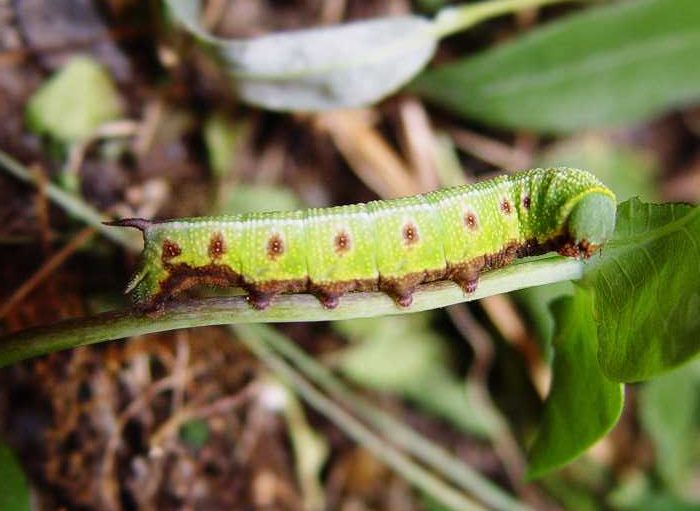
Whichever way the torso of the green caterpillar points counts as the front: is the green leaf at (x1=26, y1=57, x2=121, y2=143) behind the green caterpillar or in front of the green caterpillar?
behind

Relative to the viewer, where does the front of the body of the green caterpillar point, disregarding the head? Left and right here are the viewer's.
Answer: facing to the right of the viewer

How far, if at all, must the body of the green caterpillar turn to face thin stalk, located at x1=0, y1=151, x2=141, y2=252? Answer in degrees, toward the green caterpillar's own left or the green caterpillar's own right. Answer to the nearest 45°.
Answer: approximately 135° to the green caterpillar's own left

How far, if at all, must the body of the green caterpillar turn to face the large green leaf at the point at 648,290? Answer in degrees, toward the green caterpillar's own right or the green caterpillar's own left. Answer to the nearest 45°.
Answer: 0° — it already faces it

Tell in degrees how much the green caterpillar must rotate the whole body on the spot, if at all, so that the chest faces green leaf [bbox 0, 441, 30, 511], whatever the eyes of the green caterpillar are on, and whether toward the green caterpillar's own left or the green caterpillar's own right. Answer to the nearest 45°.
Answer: approximately 180°
